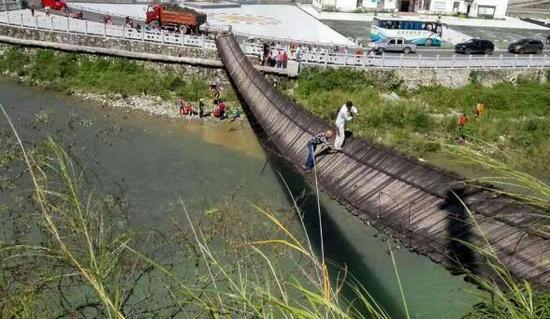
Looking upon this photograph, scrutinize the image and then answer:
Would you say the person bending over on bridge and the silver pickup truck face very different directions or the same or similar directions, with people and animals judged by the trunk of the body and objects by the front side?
very different directions

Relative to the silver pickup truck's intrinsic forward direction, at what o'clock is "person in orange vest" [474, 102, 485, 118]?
The person in orange vest is roughly at 8 o'clock from the silver pickup truck.

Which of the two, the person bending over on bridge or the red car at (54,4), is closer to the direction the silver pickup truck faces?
the red car

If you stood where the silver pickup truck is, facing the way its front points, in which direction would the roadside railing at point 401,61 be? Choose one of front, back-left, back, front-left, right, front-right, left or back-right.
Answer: left

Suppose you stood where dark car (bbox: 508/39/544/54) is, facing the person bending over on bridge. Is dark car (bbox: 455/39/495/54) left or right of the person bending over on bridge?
right

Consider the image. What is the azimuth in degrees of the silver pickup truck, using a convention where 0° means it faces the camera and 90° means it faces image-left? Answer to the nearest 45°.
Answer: approximately 90°

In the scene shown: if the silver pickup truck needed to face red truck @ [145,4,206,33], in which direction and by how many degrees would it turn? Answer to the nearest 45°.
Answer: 0° — it already faces it

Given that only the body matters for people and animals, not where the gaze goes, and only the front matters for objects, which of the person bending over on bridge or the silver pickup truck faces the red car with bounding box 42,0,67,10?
the silver pickup truck

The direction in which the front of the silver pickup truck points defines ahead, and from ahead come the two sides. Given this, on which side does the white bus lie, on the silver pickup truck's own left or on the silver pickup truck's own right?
on the silver pickup truck's own right
